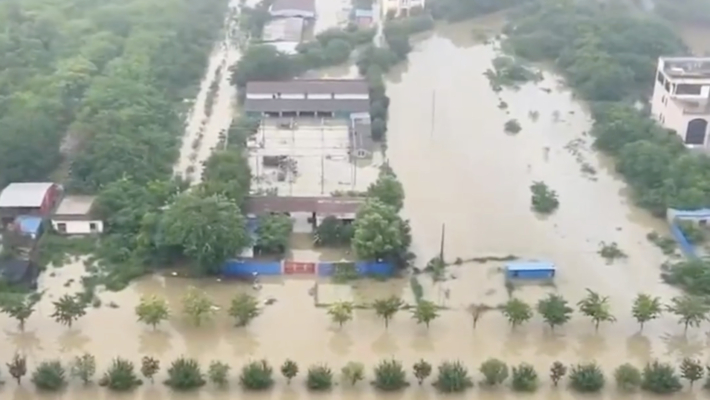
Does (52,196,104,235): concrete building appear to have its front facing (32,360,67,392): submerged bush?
yes

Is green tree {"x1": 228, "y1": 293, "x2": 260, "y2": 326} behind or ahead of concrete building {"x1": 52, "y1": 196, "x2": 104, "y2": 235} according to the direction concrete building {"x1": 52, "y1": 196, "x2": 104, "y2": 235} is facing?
ahead

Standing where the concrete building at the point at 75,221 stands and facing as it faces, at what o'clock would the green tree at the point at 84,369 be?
The green tree is roughly at 12 o'clock from the concrete building.

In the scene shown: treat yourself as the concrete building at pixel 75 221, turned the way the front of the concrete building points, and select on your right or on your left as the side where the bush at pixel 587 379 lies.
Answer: on your left

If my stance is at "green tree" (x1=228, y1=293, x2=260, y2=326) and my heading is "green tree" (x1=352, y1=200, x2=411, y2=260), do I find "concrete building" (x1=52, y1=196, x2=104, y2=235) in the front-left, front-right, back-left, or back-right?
back-left

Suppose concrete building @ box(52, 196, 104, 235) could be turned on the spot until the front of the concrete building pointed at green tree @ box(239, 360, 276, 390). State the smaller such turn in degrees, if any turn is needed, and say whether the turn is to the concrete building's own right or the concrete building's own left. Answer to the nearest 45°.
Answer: approximately 45° to the concrete building's own left

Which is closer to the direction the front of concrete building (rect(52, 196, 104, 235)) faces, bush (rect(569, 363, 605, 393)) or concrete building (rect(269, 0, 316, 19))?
the bush

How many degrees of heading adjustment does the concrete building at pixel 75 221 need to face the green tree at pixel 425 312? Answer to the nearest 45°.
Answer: approximately 45° to its left

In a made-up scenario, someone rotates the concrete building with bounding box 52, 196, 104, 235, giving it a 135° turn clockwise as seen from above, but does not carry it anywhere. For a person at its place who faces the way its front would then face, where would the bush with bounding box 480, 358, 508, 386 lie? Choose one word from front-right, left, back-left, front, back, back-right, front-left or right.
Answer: back

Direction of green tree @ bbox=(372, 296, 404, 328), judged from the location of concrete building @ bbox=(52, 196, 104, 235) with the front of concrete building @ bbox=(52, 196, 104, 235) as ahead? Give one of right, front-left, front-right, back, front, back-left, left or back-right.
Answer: front-left

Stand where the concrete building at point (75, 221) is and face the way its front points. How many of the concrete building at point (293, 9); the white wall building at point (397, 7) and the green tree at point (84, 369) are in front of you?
1

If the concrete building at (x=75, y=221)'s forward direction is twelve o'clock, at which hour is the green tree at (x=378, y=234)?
The green tree is roughly at 10 o'clock from the concrete building.

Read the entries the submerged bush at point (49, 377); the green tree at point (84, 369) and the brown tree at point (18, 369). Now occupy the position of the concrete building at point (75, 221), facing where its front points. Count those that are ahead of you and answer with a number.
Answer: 3

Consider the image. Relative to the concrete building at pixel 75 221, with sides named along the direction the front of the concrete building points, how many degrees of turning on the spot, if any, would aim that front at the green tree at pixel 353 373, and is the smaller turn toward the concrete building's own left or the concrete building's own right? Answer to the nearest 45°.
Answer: approximately 45° to the concrete building's own left

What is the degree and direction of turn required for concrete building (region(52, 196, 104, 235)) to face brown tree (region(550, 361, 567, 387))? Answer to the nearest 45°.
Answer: approximately 45° to its left

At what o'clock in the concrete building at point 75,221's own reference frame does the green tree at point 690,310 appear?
The green tree is roughly at 10 o'clock from the concrete building.

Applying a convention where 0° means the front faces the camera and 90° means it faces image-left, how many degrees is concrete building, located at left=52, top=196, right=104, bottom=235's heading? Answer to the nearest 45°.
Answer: approximately 0°

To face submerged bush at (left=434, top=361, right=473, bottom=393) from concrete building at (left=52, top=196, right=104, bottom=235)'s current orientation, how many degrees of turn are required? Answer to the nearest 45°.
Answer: approximately 45° to its left

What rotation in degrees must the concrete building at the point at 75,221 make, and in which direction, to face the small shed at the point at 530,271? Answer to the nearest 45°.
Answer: approximately 45° to its left
